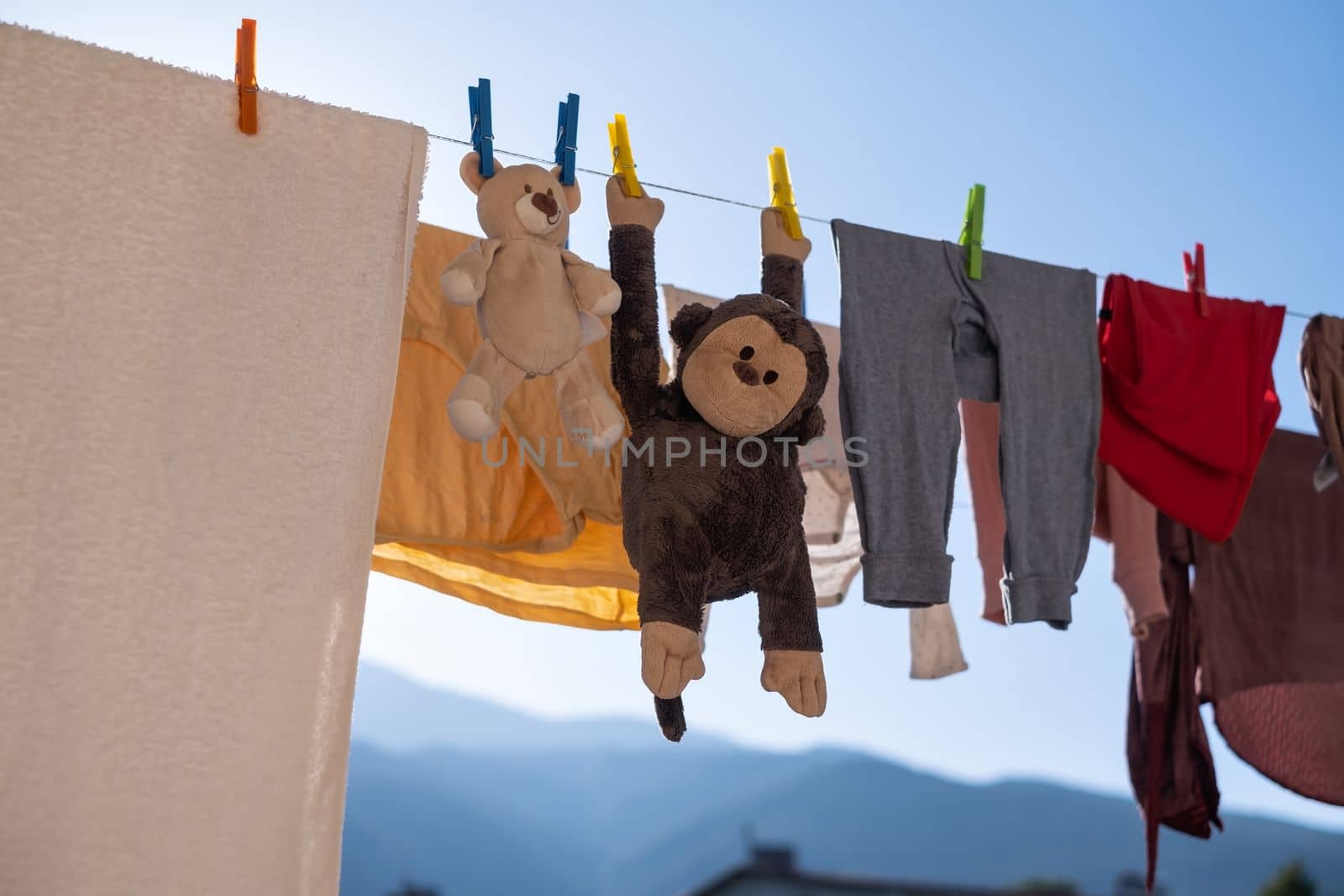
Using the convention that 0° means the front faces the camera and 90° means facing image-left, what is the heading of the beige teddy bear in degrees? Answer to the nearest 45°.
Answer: approximately 0°

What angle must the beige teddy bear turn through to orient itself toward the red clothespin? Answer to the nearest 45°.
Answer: approximately 90° to its left

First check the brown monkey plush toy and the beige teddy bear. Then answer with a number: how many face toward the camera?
2

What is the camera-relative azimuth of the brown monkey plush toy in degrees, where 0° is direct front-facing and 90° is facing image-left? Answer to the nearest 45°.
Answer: approximately 0°

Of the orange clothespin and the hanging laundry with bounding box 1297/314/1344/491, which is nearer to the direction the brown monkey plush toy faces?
the orange clothespin

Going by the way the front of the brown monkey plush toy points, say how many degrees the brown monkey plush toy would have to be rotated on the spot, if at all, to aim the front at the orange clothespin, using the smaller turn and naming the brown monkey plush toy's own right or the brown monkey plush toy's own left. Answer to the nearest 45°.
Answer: approximately 90° to the brown monkey plush toy's own right
